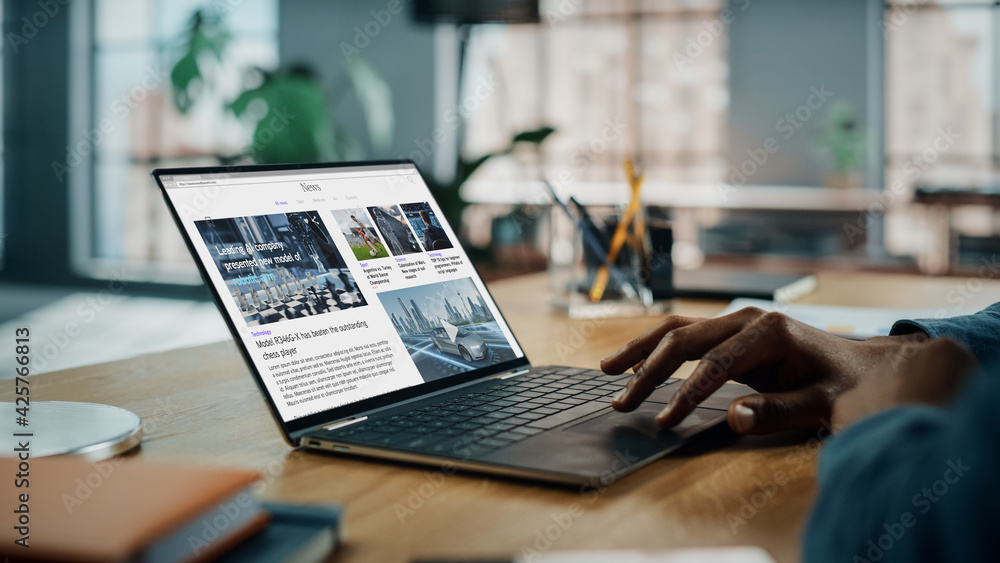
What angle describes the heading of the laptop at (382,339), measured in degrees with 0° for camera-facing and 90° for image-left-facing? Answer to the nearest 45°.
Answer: approximately 315°

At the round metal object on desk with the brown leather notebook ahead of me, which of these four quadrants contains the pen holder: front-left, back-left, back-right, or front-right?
back-left
